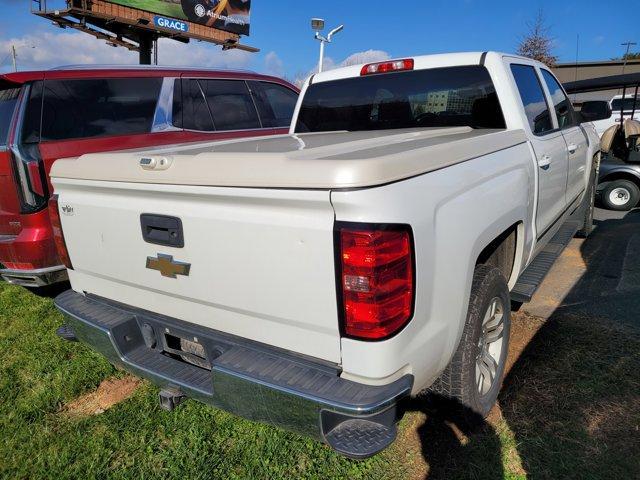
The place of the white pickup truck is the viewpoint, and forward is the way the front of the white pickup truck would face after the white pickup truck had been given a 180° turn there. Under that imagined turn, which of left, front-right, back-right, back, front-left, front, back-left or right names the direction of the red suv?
right

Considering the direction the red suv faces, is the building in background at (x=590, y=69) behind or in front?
in front

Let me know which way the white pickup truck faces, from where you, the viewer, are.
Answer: facing away from the viewer and to the right of the viewer

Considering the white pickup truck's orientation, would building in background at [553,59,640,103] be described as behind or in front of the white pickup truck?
in front

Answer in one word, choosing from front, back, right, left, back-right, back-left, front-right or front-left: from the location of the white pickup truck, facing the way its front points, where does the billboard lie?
front-left

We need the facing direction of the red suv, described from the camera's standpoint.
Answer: facing away from the viewer and to the right of the viewer

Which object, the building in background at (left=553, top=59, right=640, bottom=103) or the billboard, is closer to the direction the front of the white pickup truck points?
the building in background
